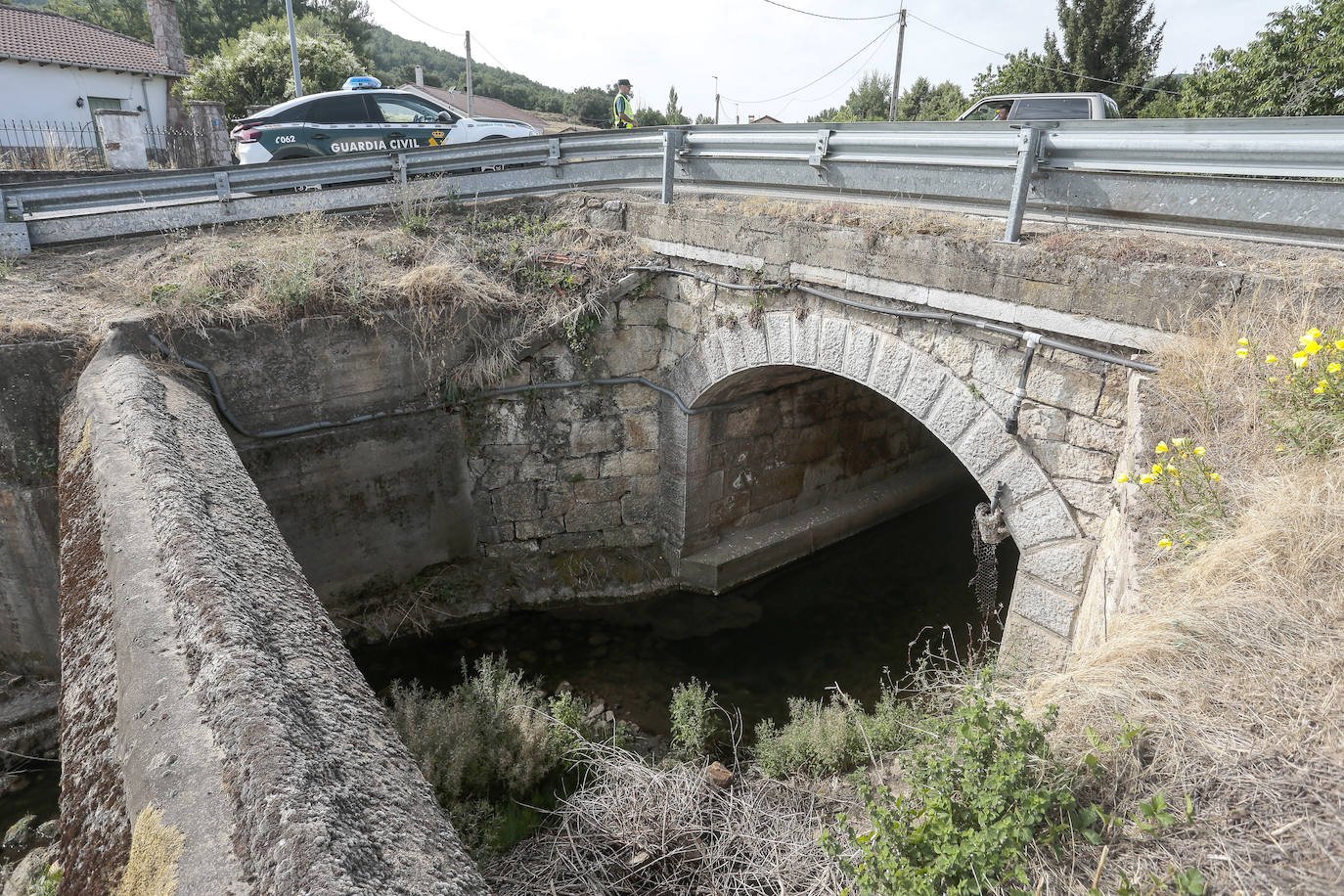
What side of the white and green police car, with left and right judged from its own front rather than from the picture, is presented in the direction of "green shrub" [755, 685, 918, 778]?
right

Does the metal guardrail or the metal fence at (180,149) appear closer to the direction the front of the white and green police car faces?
the metal guardrail

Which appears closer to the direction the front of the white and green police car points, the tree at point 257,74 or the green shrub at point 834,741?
the green shrub

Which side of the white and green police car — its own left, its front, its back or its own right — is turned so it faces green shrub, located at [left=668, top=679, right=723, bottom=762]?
right

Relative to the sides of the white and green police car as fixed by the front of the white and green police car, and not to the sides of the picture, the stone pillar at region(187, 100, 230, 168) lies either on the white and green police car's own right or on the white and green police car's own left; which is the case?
on the white and green police car's own left

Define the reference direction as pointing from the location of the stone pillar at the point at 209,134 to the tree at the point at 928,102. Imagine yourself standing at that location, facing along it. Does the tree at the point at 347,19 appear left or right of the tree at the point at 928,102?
left

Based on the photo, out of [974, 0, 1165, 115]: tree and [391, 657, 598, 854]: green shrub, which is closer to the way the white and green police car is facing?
the tree

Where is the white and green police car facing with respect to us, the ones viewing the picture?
facing to the right of the viewer

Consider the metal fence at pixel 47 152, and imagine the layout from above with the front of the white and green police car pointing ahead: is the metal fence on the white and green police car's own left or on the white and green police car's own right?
on the white and green police car's own left

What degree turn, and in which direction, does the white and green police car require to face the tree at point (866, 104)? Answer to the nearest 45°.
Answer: approximately 45° to its left

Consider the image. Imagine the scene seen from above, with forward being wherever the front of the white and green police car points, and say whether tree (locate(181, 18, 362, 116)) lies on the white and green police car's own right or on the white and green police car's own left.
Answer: on the white and green police car's own left

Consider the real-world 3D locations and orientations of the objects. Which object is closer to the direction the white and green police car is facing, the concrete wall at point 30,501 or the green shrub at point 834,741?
the green shrub
